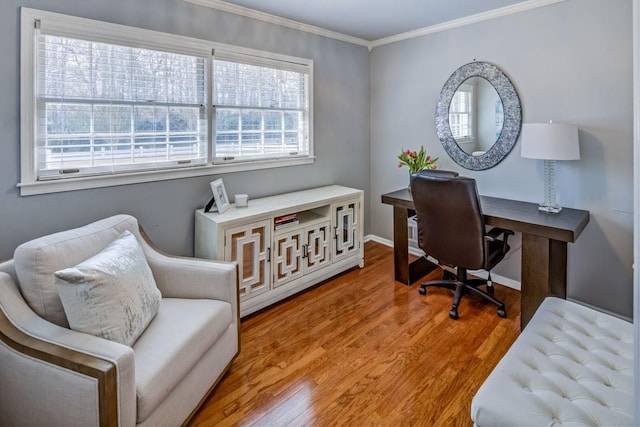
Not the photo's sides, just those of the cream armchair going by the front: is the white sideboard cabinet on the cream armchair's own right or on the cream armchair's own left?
on the cream armchair's own left

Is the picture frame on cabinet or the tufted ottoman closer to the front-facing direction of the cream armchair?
the tufted ottoman

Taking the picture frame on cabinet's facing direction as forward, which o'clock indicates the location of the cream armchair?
The cream armchair is roughly at 2 o'clock from the picture frame on cabinet.

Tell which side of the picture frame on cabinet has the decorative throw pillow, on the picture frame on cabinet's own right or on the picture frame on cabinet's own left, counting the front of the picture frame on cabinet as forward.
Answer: on the picture frame on cabinet's own right

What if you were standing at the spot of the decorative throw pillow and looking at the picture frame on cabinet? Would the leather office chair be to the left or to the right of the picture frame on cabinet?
right

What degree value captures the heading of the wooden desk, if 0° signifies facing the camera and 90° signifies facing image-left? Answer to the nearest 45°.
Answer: approximately 45°
